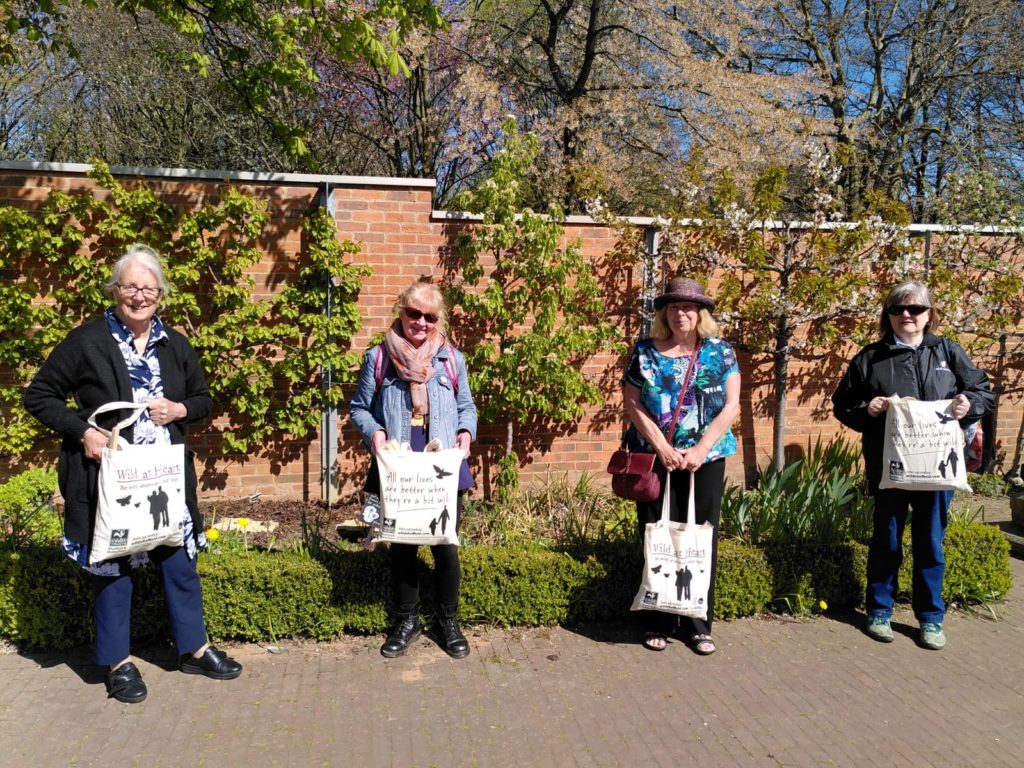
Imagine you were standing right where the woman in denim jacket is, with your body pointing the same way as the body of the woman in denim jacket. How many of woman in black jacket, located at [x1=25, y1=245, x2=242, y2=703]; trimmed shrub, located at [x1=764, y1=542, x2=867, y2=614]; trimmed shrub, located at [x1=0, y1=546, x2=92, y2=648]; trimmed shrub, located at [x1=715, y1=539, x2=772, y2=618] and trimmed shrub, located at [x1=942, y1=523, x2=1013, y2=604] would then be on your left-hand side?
3

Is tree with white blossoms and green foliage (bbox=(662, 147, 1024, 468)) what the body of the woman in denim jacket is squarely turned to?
no

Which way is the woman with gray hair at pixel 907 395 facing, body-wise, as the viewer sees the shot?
toward the camera

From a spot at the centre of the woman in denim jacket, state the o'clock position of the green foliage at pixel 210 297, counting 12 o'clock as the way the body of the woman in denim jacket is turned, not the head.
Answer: The green foliage is roughly at 5 o'clock from the woman in denim jacket.

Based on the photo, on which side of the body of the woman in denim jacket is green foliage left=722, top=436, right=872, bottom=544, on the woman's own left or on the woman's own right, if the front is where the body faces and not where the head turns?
on the woman's own left

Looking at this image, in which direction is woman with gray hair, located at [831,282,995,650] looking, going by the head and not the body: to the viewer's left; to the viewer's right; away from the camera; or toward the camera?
toward the camera

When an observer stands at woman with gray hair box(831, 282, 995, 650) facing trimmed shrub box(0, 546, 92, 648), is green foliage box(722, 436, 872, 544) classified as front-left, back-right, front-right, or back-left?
front-right

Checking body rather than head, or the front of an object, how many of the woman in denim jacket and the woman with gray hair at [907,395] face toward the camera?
2

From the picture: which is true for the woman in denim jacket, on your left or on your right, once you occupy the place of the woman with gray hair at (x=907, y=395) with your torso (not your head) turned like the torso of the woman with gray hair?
on your right

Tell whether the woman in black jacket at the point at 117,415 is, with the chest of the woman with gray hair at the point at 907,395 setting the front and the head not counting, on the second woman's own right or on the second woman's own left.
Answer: on the second woman's own right

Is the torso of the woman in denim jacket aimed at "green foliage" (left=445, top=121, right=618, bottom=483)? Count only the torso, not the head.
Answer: no

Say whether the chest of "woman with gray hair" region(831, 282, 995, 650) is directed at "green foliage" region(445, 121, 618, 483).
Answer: no

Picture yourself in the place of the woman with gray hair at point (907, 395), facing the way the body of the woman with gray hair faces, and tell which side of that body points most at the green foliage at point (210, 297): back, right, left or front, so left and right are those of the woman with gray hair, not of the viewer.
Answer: right

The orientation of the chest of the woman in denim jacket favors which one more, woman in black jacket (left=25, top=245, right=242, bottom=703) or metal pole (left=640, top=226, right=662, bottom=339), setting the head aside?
the woman in black jacket

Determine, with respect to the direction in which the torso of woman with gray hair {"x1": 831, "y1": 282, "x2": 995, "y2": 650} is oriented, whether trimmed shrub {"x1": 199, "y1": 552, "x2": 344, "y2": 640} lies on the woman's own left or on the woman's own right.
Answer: on the woman's own right

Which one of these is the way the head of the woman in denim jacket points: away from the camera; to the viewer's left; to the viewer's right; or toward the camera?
toward the camera

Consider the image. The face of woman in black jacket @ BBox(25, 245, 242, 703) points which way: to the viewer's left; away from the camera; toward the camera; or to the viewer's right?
toward the camera

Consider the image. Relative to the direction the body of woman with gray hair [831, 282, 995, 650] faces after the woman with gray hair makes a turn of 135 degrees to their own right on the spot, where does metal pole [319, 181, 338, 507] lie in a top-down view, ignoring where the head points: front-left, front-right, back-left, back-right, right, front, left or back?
front-left
